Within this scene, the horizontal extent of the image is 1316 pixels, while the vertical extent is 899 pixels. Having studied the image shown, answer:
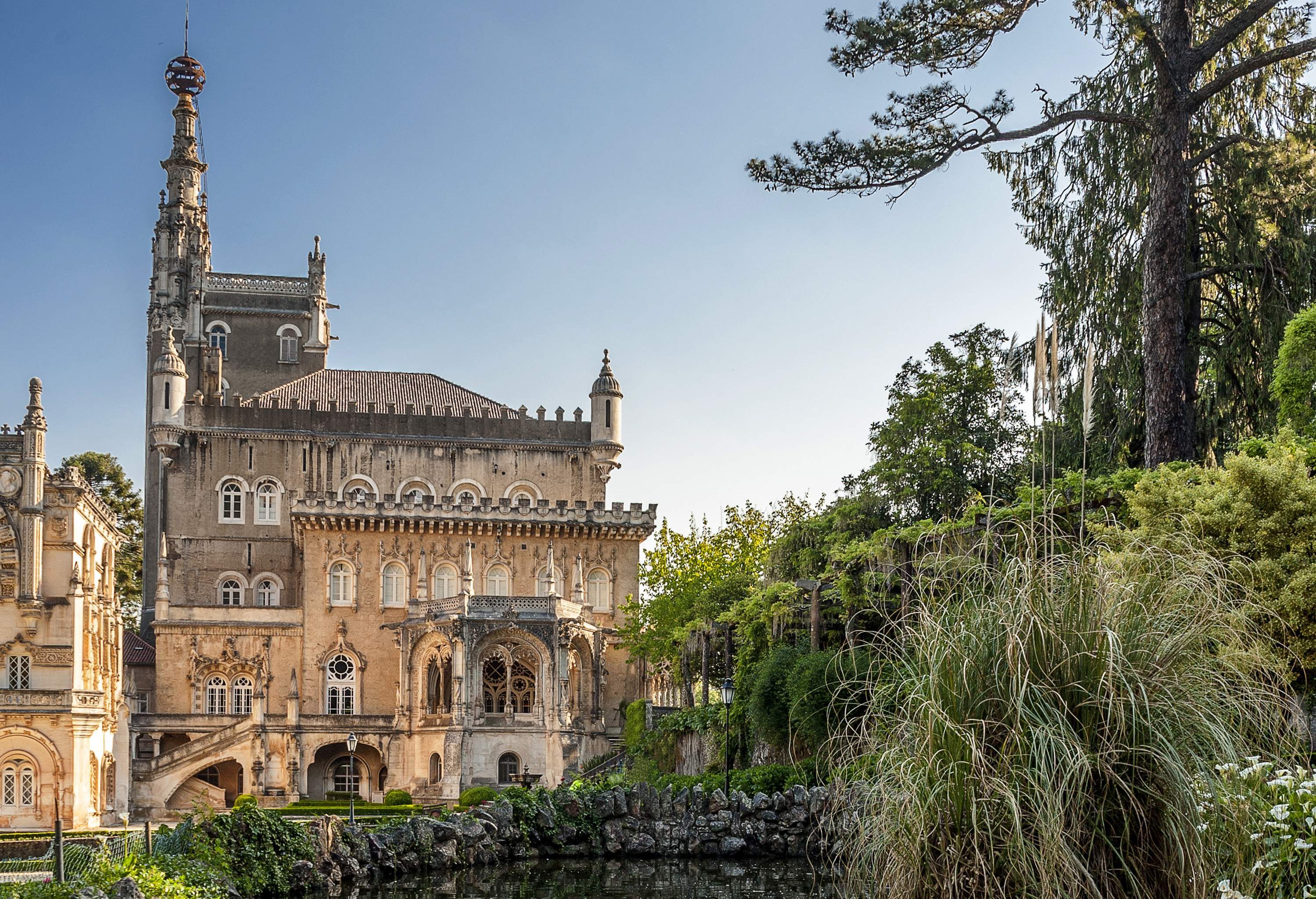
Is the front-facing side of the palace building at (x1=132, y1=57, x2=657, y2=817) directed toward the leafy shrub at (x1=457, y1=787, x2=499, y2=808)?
yes

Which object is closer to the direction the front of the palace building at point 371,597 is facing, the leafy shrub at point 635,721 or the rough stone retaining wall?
the rough stone retaining wall

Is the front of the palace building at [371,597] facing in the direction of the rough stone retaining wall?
yes

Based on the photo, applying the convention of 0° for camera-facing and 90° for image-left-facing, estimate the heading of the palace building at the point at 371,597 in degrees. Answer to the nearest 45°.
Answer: approximately 0°

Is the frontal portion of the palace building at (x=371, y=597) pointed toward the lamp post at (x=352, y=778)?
yes

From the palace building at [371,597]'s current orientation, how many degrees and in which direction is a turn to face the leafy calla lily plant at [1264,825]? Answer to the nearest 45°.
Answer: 0° — it already faces it

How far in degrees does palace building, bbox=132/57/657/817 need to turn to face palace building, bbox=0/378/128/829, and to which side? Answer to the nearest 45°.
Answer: approximately 45° to its right
